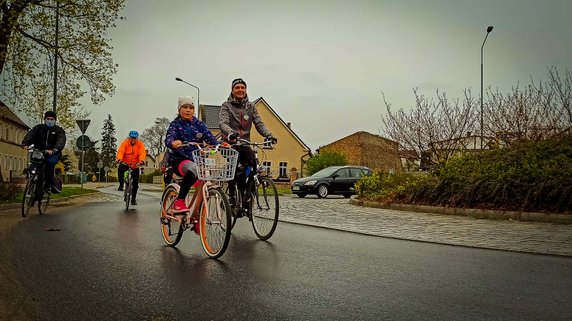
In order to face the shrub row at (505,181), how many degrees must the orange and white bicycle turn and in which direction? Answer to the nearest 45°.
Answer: approximately 90° to its left

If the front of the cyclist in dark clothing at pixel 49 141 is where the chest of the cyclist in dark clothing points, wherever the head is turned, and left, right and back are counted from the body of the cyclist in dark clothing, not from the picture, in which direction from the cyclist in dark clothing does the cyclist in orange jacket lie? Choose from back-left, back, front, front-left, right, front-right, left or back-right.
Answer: back

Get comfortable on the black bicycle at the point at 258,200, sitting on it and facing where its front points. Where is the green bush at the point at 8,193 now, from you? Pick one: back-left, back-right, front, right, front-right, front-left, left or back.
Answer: back

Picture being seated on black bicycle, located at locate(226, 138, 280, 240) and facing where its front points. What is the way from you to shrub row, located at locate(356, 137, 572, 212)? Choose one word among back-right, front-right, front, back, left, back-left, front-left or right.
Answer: left

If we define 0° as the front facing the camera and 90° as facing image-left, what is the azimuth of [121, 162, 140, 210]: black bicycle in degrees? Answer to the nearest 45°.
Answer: approximately 0°

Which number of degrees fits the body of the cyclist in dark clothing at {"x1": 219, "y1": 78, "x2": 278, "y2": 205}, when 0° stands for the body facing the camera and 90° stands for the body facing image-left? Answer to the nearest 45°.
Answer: approximately 315°

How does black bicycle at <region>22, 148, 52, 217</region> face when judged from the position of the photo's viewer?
facing the viewer and to the left of the viewer

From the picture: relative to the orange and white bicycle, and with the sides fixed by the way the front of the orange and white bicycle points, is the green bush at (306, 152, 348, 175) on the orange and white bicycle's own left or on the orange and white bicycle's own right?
on the orange and white bicycle's own left

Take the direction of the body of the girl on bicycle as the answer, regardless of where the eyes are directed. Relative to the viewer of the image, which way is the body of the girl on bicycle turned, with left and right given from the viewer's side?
facing the viewer and to the right of the viewer

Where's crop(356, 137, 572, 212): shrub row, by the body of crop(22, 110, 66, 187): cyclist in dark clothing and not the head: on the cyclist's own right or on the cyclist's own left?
on the cyclist's own left
